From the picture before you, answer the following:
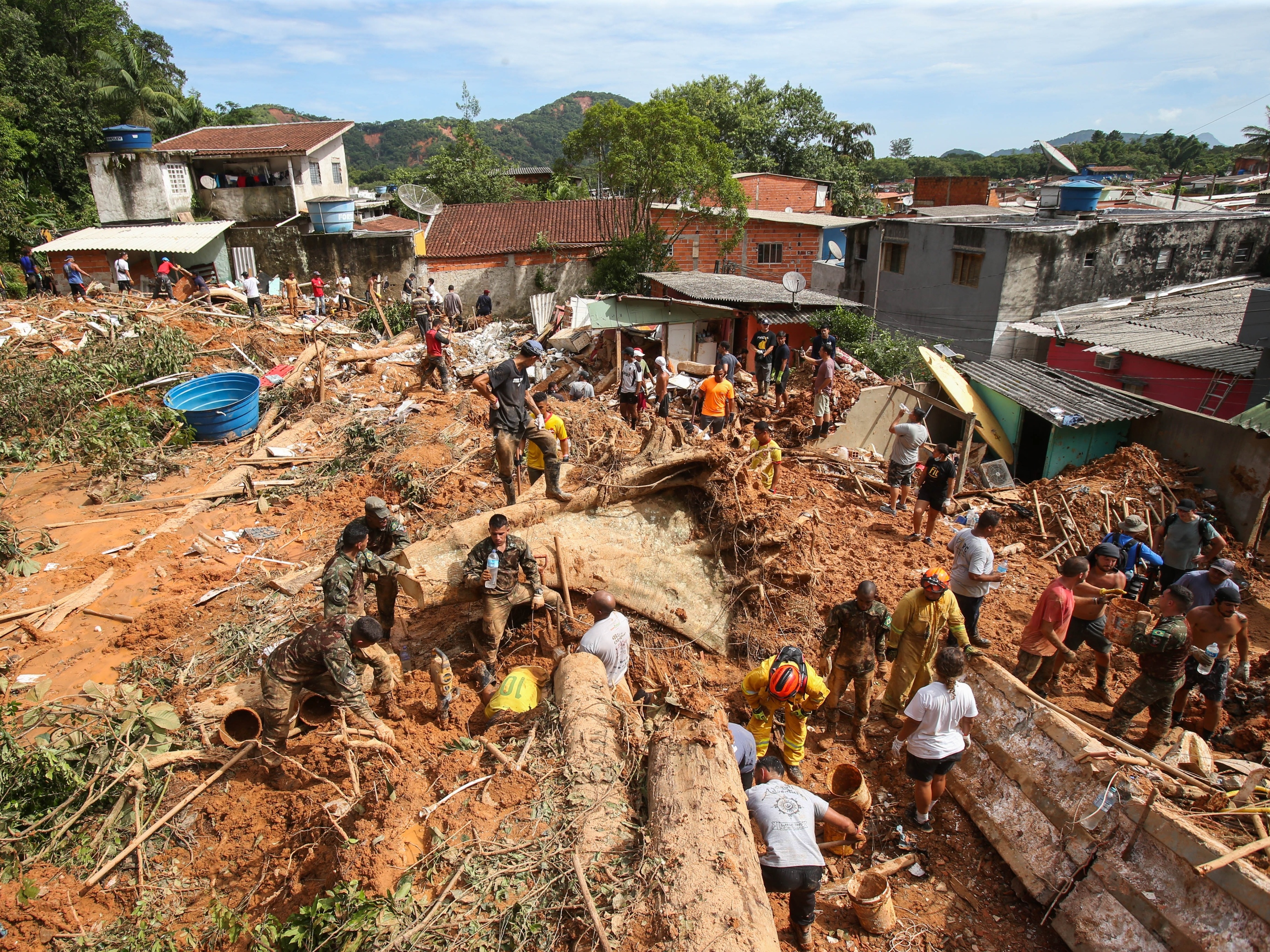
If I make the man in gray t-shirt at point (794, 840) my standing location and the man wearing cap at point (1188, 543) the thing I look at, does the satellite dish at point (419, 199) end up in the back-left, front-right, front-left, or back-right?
front-left

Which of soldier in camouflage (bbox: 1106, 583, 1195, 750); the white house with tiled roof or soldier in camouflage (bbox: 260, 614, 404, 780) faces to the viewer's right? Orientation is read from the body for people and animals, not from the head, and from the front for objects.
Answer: soldier in camouflage (bbox: 260, 614, 404, 780)

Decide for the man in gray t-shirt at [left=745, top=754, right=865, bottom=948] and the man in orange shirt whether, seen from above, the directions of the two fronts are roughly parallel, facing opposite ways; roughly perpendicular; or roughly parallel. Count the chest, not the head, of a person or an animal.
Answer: roughly parallel, facing opposite ways

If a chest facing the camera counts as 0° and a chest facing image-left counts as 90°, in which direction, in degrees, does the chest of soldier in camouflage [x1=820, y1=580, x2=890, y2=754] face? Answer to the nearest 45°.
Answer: approximately 0°

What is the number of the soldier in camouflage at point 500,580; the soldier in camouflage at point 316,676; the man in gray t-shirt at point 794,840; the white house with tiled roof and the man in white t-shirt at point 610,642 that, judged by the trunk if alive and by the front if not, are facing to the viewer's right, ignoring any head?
1

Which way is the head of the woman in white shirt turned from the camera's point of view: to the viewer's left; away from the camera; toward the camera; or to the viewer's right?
away from the camera

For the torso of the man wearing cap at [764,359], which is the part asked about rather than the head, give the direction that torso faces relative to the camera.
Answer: toward the camera

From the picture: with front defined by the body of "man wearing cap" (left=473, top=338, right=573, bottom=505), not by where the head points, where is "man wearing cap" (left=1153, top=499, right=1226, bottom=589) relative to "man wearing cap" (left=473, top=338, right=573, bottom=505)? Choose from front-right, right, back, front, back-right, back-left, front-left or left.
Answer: front-left

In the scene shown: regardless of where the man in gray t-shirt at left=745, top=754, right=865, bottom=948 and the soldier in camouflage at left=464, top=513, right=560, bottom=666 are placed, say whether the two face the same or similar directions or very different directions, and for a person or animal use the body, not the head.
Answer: very different directions

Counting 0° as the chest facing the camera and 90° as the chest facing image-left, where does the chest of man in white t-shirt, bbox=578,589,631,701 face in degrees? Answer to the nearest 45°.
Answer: approximately 135°

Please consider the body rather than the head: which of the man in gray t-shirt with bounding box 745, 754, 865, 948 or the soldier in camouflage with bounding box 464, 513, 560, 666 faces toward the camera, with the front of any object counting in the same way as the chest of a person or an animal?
the soldier in camouflage

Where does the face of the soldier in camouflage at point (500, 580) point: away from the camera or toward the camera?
toward the camera

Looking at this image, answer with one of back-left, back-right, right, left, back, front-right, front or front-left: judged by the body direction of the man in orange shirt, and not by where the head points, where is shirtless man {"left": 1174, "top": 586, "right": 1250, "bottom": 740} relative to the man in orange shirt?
front-left

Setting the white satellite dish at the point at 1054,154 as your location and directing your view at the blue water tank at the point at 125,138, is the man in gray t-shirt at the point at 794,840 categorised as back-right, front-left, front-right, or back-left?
front-left
